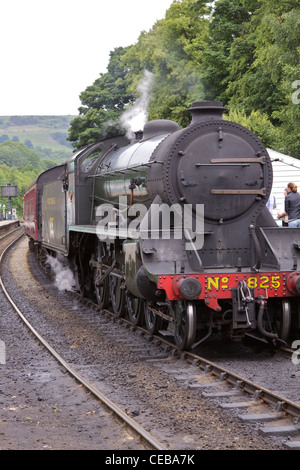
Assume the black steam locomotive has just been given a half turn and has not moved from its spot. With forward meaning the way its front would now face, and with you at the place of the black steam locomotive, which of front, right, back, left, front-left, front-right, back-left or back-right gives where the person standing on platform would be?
right

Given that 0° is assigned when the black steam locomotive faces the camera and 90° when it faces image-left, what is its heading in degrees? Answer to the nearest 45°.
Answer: approximately 315°

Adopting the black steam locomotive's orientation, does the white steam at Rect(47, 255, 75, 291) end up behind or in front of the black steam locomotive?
behind
